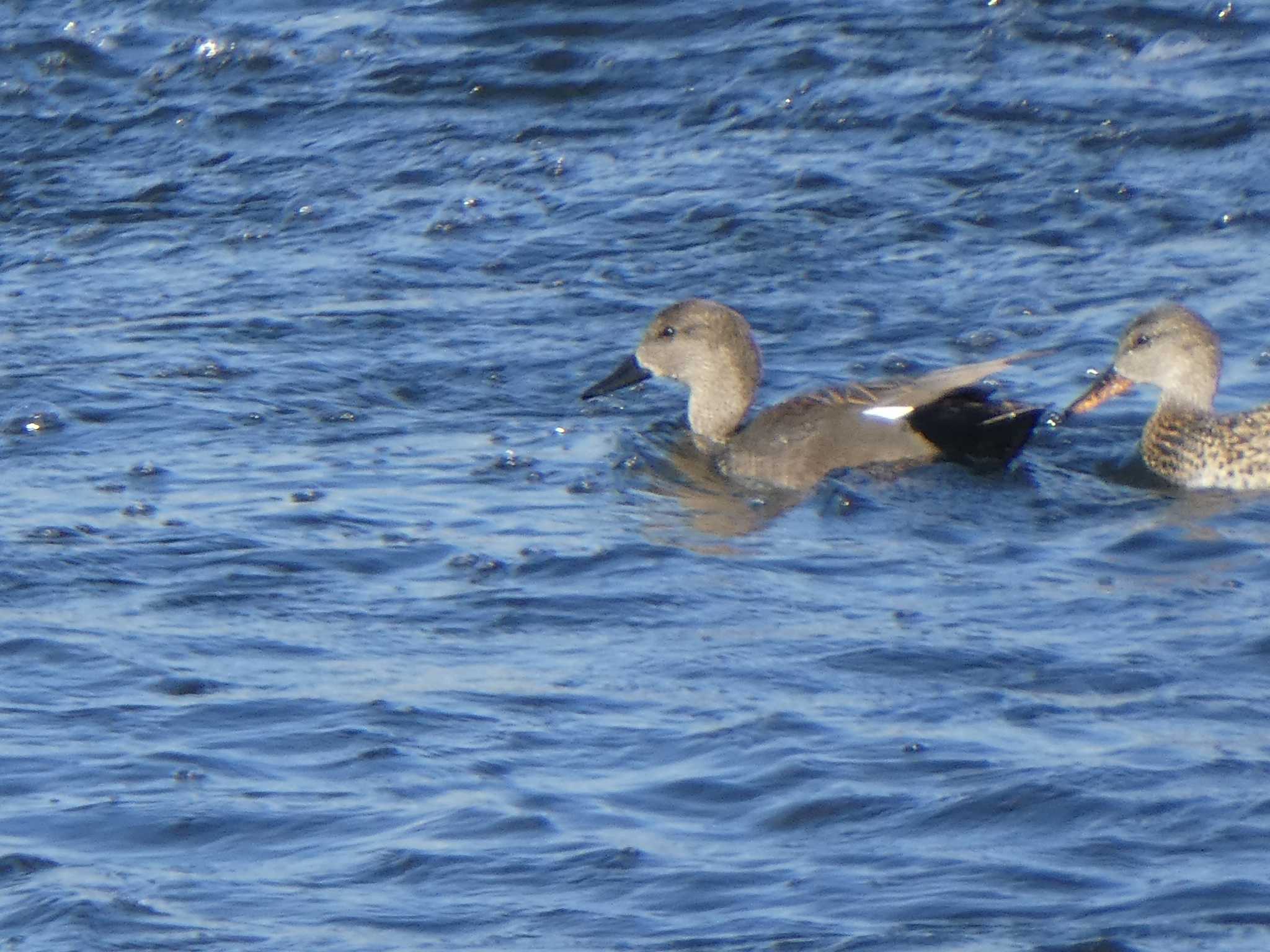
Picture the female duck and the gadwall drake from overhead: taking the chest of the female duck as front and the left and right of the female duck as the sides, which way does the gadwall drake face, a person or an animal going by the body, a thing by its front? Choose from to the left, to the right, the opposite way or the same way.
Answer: the same way

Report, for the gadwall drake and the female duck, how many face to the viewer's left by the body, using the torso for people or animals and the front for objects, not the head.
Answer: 2

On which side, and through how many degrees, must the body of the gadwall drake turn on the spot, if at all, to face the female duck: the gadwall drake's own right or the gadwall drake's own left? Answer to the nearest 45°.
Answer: approximately 180°

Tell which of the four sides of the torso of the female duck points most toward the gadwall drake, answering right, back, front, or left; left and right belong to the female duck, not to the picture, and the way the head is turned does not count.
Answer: front

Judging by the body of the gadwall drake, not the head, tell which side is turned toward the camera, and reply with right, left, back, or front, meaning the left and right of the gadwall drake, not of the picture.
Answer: left

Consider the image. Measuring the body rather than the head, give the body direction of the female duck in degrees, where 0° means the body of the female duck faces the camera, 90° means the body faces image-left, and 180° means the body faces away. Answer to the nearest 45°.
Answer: approximately 90°
